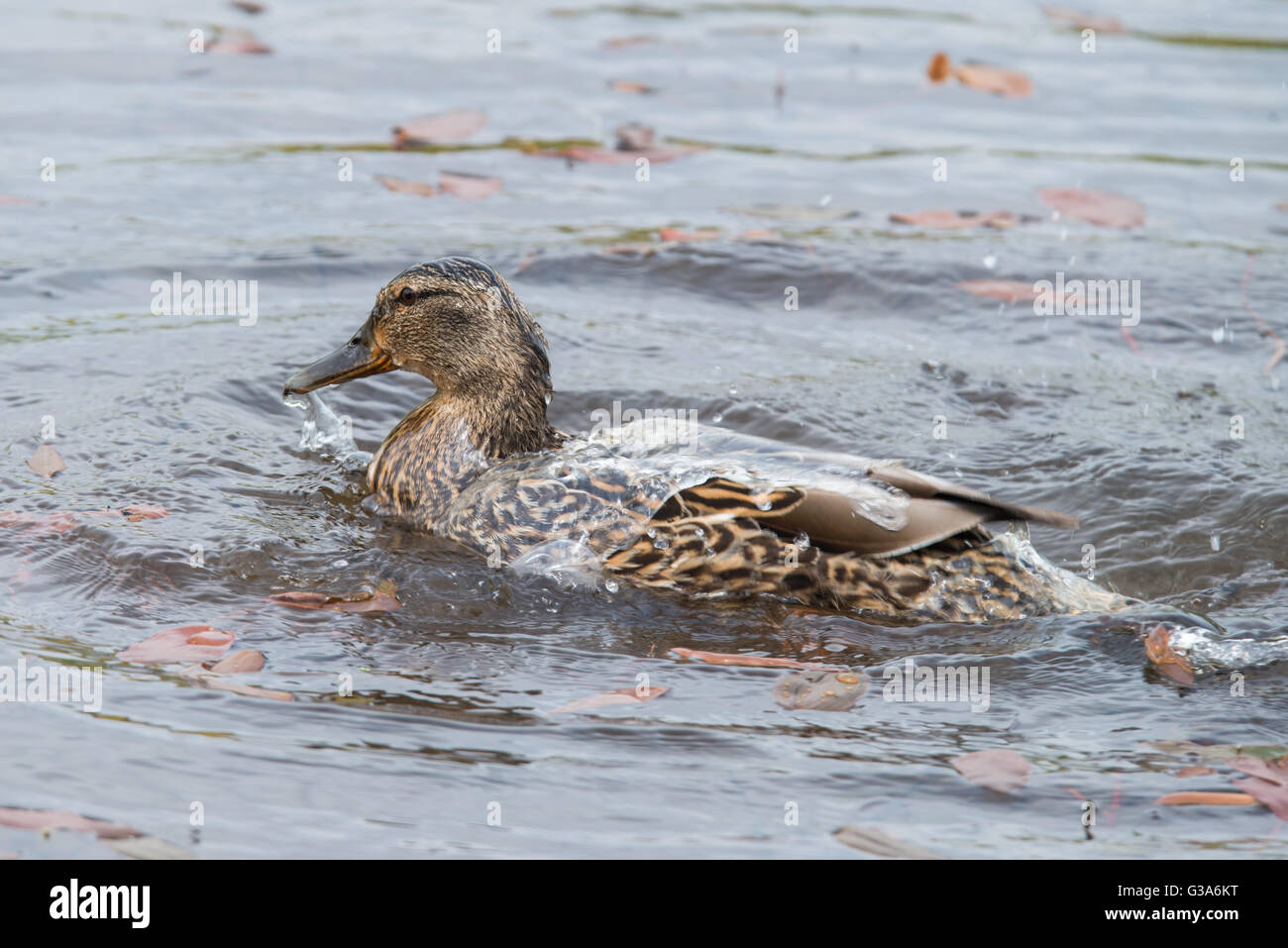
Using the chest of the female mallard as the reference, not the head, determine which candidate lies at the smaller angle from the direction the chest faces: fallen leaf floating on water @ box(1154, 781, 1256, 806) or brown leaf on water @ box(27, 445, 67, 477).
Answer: the brown leaf on water

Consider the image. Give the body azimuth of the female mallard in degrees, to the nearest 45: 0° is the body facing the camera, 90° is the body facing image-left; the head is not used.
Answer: approximately 90°

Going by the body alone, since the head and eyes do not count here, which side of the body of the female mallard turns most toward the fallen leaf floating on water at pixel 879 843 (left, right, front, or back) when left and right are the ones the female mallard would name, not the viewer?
left

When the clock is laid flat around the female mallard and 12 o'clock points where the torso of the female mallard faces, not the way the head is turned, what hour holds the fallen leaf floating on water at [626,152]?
The fallen leaf floating on water is roughly at 3 o'clock from the female mallard.

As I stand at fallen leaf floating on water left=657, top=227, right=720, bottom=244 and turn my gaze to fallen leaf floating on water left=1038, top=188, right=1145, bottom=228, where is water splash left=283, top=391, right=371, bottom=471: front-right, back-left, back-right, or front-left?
back-right

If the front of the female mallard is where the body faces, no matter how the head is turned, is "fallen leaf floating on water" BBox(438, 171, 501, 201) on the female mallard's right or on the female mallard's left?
on the female mallard's right

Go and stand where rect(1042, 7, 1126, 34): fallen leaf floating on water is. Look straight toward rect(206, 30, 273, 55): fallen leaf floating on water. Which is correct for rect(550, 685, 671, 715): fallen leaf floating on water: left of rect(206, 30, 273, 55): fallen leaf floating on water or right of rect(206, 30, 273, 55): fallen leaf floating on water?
left

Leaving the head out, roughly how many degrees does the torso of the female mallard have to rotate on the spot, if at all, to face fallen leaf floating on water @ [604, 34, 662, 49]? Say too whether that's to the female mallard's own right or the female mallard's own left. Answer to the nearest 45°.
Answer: approximately 90° to the female mallard's own right

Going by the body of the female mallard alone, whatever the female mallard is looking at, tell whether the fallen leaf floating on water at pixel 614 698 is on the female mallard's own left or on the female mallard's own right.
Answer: on the female mallard's own left

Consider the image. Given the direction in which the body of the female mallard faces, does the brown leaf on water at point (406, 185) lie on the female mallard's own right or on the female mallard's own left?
on the female mallard's own right
